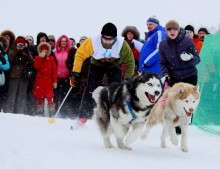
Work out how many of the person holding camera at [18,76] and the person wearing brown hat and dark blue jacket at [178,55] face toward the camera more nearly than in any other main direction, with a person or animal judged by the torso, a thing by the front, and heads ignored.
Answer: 2

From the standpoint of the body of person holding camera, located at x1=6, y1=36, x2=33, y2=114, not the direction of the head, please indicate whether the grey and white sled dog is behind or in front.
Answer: in front

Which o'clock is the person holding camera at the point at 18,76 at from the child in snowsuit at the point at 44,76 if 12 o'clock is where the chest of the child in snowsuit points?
The person holding camera is roughly at 3 o'clock from the child in snowsuit.

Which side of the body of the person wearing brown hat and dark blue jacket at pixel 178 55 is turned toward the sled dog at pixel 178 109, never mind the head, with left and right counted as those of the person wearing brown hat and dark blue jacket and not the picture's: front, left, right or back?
front

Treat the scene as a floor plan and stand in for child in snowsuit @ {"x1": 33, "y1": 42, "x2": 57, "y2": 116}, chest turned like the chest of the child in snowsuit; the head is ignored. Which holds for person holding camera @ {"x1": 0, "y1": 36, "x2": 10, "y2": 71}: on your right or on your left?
on your right

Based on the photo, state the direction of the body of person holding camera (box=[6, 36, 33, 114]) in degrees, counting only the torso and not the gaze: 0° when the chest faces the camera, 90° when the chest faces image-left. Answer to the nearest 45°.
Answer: approximately 0°

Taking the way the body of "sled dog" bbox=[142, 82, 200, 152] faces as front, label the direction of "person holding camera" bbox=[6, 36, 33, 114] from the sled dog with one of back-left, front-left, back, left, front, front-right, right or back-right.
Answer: back

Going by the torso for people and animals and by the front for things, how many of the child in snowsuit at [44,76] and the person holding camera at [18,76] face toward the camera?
2
